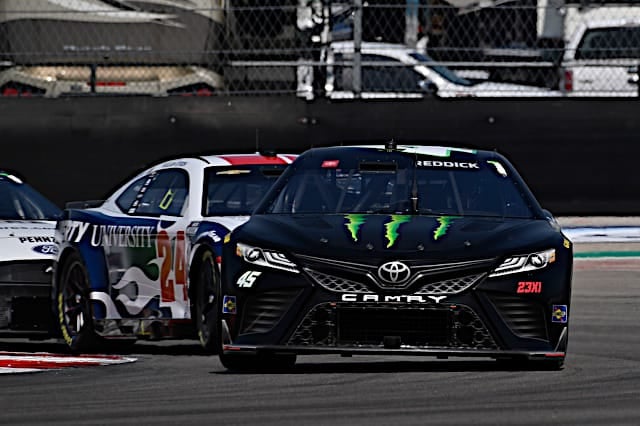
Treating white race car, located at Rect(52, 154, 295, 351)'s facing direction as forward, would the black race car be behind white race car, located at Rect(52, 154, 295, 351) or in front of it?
in front

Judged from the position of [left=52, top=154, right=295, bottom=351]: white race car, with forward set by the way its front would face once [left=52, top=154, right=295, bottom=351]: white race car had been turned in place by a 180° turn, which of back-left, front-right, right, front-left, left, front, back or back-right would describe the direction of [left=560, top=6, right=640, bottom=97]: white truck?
right

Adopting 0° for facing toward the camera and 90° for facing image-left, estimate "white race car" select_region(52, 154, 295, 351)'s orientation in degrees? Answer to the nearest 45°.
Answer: approximately 315°

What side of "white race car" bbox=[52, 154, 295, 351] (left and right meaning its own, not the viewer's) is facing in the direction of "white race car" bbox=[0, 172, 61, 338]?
back

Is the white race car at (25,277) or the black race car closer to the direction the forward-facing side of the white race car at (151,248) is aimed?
the black race car

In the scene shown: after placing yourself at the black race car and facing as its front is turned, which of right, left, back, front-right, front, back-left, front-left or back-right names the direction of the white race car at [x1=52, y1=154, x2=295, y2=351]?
back-right

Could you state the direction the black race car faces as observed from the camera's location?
facing the viewer

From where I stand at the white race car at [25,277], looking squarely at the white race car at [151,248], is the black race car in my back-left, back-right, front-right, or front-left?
front-right

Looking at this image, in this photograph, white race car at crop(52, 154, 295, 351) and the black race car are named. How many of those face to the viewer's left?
0
